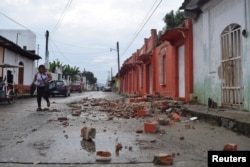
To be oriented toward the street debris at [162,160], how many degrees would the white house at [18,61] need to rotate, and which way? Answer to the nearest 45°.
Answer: approximately 45° to its right

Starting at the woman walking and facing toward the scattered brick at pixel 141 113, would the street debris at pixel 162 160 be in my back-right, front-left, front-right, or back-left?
front-right

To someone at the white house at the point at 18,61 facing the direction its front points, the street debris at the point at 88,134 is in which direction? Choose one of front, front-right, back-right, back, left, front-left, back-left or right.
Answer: front-right

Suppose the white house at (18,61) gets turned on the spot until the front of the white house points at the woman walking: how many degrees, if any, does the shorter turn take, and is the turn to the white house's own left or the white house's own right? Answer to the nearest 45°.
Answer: approximately 45° to the white house's own right

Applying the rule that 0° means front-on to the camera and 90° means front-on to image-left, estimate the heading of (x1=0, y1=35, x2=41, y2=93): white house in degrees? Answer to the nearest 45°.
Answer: approximately 315°

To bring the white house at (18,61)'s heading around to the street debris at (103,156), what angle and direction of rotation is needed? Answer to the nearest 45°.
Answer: approximately 45° to its right

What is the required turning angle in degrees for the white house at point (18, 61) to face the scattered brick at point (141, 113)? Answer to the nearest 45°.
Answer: approximately 45° to its right
